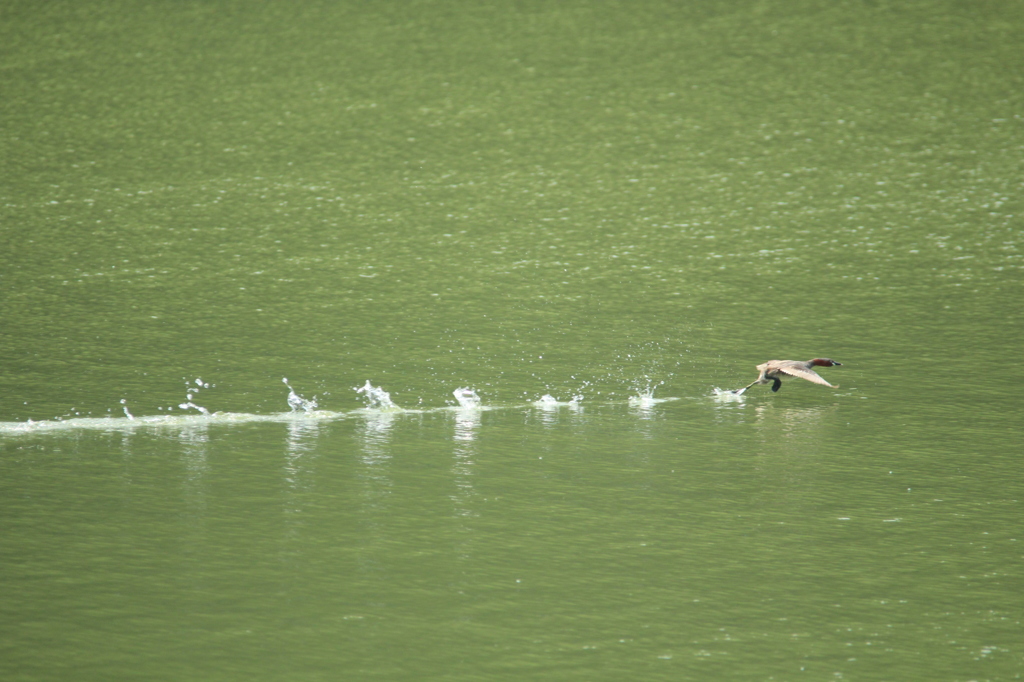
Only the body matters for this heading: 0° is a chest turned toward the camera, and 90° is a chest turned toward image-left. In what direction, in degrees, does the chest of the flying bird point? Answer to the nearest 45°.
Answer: approximately 270°
